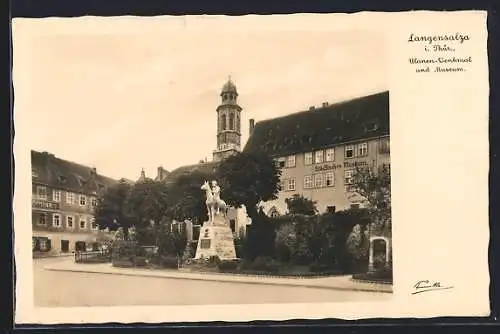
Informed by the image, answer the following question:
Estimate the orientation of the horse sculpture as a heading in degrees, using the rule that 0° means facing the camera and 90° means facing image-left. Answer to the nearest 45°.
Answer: approximately 45°
